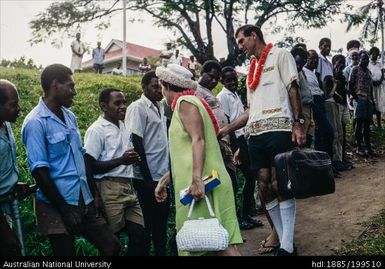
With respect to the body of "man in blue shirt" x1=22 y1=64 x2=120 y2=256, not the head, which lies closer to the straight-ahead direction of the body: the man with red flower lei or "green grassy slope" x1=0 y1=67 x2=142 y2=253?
the man with red flower lei

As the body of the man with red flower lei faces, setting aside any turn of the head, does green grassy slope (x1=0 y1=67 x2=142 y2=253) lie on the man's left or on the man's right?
on the man's right

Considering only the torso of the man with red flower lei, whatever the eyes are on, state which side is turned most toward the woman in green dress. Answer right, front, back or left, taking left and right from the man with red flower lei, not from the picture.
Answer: front

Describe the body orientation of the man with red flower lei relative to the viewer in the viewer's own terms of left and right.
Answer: facing the viewer and to the left of the viewer

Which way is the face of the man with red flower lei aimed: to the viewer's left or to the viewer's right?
to the viewer's left

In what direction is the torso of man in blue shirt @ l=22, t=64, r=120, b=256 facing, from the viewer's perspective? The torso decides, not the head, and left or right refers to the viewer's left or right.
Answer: facing the viewer and to the right of the viewer

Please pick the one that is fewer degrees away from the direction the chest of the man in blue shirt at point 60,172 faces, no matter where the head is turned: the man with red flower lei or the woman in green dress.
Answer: the woman in green dress

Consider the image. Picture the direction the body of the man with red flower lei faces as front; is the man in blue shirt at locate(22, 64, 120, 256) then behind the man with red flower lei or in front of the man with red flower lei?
in front
